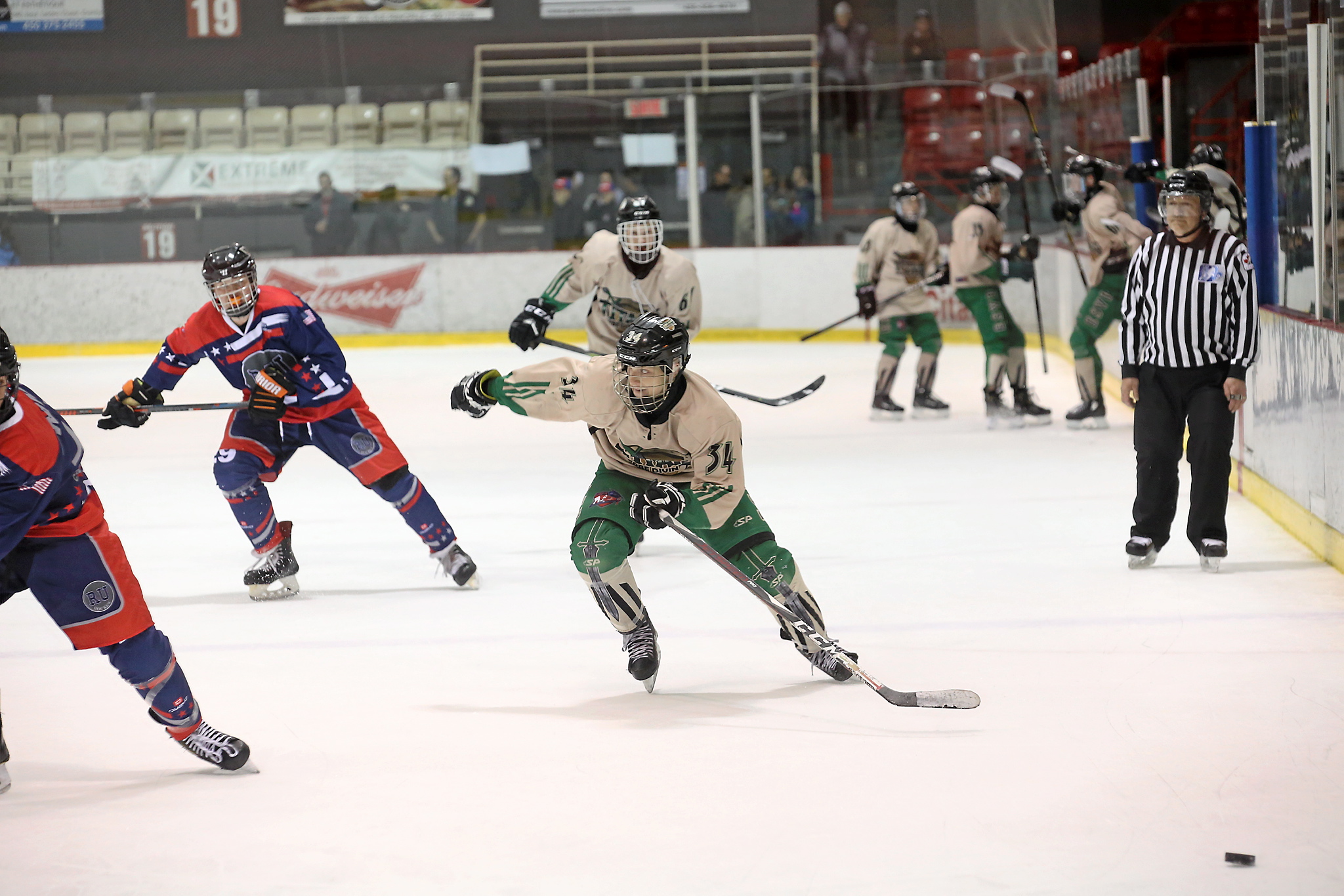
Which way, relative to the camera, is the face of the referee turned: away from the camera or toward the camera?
toward the camera

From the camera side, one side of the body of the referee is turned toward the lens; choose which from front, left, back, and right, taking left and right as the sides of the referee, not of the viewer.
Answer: front

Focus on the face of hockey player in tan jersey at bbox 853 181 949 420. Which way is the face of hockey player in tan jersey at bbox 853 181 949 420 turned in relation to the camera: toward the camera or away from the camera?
toward the camera

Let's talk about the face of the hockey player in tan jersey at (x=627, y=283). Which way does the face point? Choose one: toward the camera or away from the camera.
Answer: toward the camera

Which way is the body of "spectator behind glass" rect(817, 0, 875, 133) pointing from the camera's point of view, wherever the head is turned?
toward the camera

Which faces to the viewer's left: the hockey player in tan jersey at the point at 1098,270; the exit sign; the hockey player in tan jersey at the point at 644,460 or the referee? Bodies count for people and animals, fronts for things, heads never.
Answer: the hockey player in tan jersey at the point at 1098,270

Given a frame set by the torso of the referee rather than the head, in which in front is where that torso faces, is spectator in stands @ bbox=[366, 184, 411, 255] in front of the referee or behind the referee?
behind

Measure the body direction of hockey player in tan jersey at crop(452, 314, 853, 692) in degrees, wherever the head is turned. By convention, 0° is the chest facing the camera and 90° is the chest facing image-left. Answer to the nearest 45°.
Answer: approximately 0°

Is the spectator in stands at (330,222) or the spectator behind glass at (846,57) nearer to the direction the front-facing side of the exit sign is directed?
the spectator in stands

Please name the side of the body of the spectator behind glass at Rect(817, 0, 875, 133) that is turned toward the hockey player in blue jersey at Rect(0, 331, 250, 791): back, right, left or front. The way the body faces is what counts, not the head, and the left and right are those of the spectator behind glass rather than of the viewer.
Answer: front

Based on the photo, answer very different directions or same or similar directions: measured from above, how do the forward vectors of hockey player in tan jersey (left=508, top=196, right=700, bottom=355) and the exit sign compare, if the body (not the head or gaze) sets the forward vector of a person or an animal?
same or similar directions
